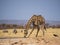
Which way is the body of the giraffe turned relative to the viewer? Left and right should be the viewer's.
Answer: facing the viewer and to the left of the viewer
